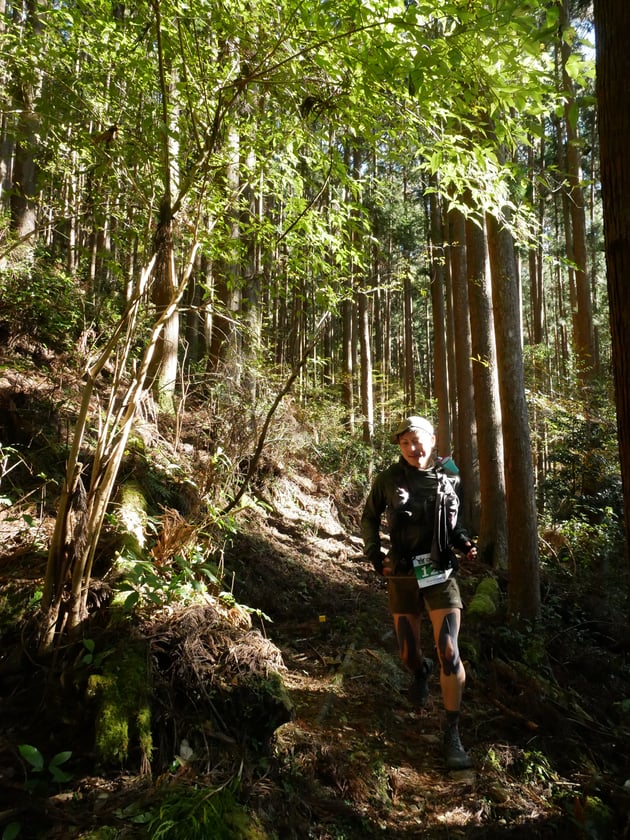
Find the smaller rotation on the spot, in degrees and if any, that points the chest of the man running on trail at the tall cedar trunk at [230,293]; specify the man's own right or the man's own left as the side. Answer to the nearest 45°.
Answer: approximately 135° to the man's own right

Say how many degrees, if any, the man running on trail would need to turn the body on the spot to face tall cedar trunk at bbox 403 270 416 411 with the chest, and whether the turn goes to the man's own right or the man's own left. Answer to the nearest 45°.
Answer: approximately 180°

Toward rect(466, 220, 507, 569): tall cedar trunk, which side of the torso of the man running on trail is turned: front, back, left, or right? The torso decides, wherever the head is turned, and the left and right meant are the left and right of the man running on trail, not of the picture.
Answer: back

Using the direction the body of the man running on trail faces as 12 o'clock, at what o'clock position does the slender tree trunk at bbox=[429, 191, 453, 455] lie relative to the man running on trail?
The slender tree trunk is roughly at 6 o'clock from the man running on trail.

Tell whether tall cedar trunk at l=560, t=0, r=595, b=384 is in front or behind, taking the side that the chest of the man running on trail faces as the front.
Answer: behind

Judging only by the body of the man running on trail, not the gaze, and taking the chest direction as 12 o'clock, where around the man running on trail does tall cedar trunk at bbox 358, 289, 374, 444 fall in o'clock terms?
The tall cedar trunk is roughly at 6 o'clock from the man running on trail.

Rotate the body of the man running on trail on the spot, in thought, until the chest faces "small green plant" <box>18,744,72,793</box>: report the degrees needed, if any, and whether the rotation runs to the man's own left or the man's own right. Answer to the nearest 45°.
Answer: approximately 45° to the man's own right

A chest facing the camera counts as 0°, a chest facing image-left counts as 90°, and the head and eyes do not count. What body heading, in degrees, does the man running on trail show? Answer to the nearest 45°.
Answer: approximately 0°

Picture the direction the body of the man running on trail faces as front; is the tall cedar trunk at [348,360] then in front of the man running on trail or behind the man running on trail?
behind
